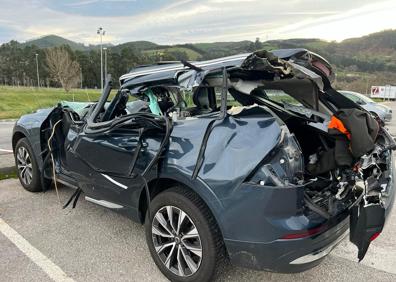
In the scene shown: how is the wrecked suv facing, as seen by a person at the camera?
facing away from the viewer and to the left of the viewer
